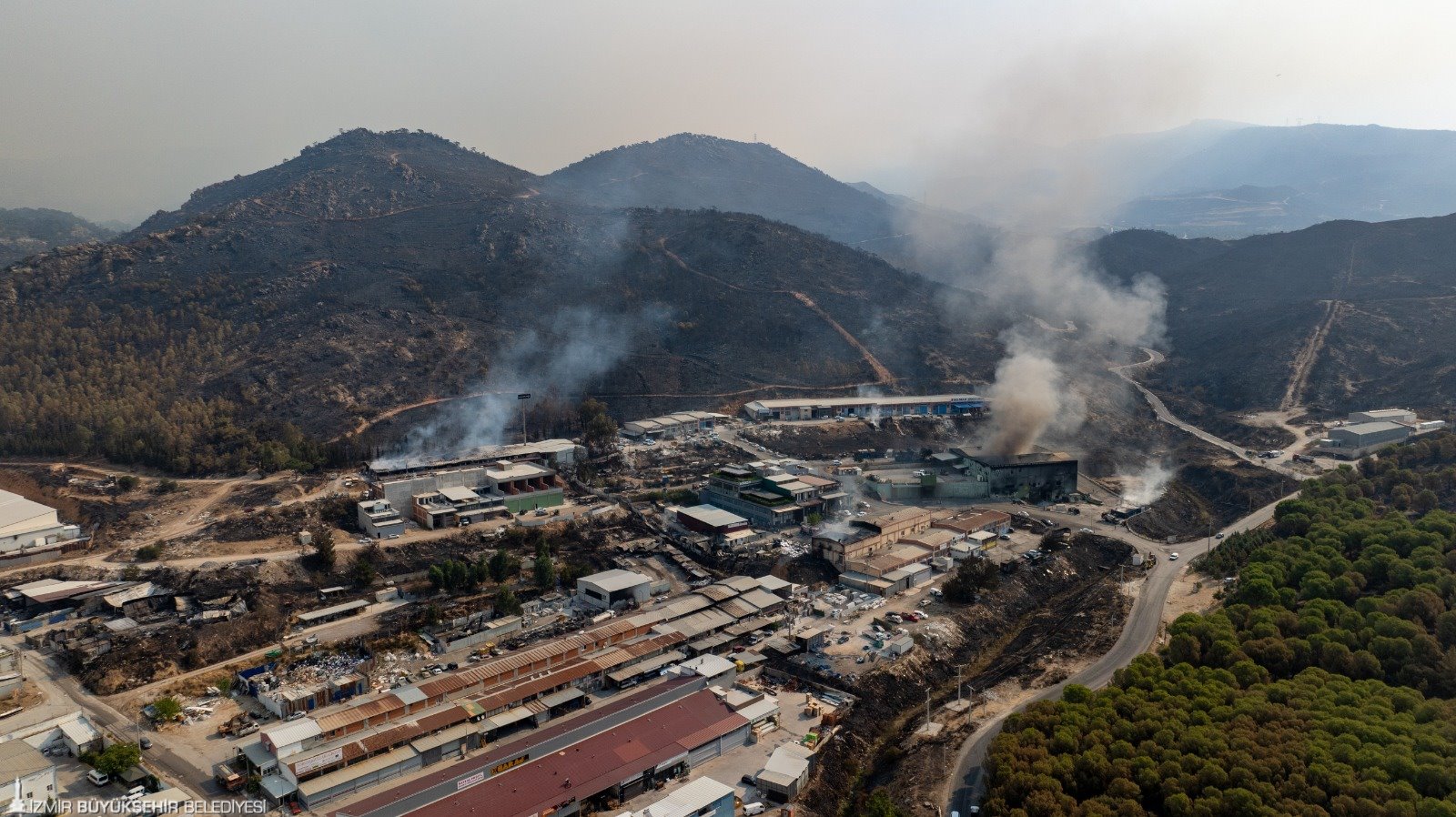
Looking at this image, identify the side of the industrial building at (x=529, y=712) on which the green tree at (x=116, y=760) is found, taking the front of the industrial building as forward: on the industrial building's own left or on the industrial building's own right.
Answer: on the industrial building's own right

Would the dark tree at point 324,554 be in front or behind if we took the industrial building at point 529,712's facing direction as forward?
behind
